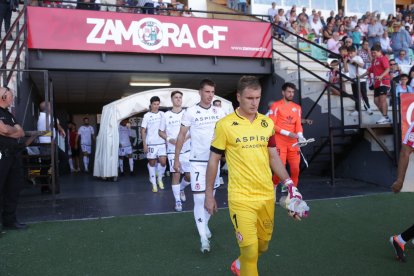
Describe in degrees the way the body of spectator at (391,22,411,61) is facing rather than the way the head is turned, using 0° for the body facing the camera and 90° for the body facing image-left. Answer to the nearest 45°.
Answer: approximately 45°

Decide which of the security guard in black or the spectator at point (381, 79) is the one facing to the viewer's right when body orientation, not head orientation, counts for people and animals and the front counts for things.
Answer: the security guard in black

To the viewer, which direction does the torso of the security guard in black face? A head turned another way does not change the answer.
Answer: to the viewer's right

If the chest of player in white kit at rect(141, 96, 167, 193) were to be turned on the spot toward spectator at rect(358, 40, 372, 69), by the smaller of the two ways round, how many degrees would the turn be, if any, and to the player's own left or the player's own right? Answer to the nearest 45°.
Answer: approximately 135° to the player's own left

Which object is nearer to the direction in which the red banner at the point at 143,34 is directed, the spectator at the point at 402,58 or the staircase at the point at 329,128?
the staircase

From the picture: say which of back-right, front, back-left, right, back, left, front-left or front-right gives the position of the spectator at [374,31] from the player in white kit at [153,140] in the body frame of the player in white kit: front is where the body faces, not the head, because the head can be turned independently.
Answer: back-left
